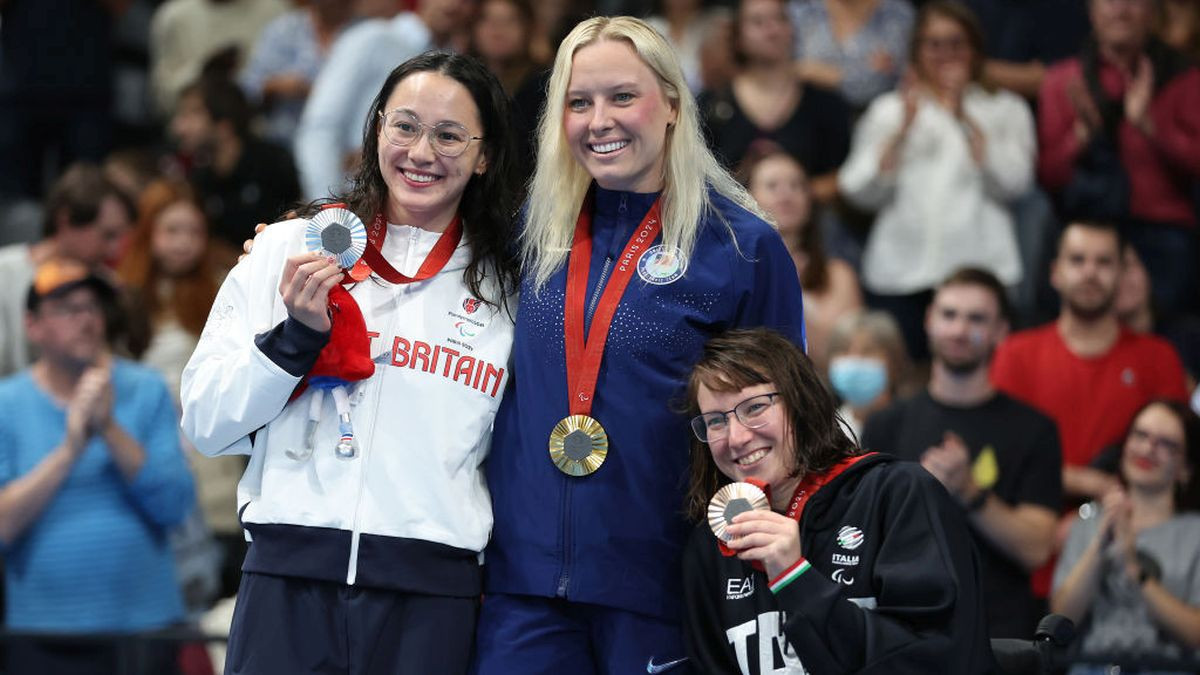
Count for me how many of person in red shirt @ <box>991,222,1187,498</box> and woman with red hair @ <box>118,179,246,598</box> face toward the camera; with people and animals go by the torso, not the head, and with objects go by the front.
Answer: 2

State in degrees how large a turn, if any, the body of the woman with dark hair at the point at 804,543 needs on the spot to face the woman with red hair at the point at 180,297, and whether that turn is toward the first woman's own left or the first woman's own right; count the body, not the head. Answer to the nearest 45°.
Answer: approximately 90° to the first woman's own right

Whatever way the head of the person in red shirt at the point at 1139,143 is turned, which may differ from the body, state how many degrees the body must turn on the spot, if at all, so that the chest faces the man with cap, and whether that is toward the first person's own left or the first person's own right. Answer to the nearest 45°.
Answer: approximately 45° to the first person's own right
